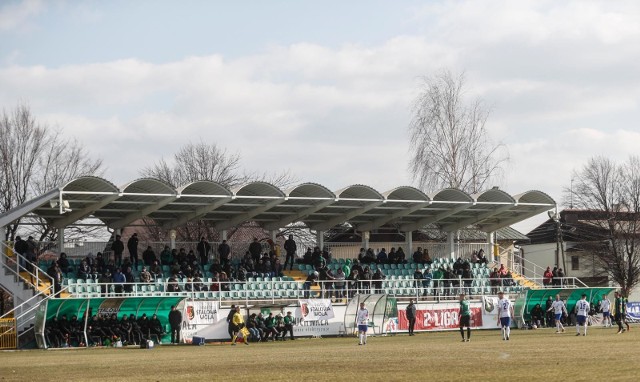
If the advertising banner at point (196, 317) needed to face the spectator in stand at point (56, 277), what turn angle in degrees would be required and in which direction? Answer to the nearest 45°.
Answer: approximately 90° to its right

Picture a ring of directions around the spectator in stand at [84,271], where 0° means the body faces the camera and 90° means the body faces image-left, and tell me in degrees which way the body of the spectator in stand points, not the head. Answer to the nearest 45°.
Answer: approximately 315°

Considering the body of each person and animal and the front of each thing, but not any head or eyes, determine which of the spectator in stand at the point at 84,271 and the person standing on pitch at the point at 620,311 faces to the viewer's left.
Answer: the person standing on pitch

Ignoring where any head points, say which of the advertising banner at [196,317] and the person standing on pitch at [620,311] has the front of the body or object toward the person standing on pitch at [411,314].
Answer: the person standing on pitch at [620,311]

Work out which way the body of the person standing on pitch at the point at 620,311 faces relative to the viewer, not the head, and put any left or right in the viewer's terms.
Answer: facing to the left of the viewer

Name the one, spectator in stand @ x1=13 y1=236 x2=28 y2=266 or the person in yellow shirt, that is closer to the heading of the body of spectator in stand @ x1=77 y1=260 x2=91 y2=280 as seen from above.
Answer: the person in yellow shirt

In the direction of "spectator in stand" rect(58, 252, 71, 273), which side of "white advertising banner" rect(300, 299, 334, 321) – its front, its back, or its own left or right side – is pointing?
right

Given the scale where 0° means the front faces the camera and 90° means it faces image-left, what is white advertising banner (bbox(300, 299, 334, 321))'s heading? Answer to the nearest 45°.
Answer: approximately 0°
